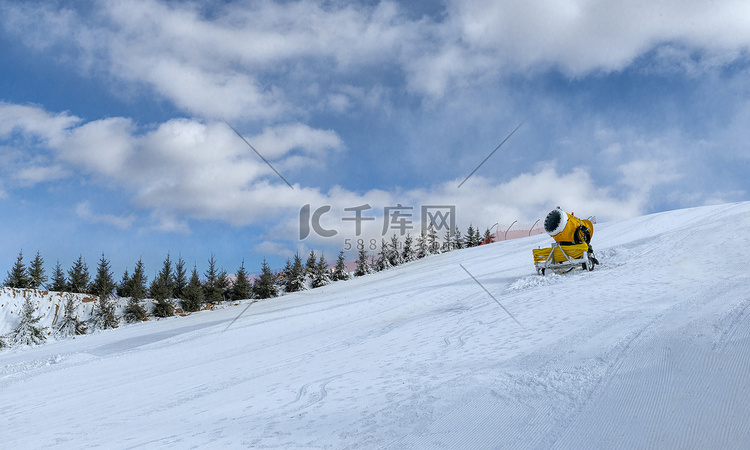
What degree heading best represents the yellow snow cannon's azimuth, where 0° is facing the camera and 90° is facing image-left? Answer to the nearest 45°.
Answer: approximately 45°

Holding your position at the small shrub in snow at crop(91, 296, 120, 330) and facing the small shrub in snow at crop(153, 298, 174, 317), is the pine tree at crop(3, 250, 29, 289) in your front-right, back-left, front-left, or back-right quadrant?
back-left
